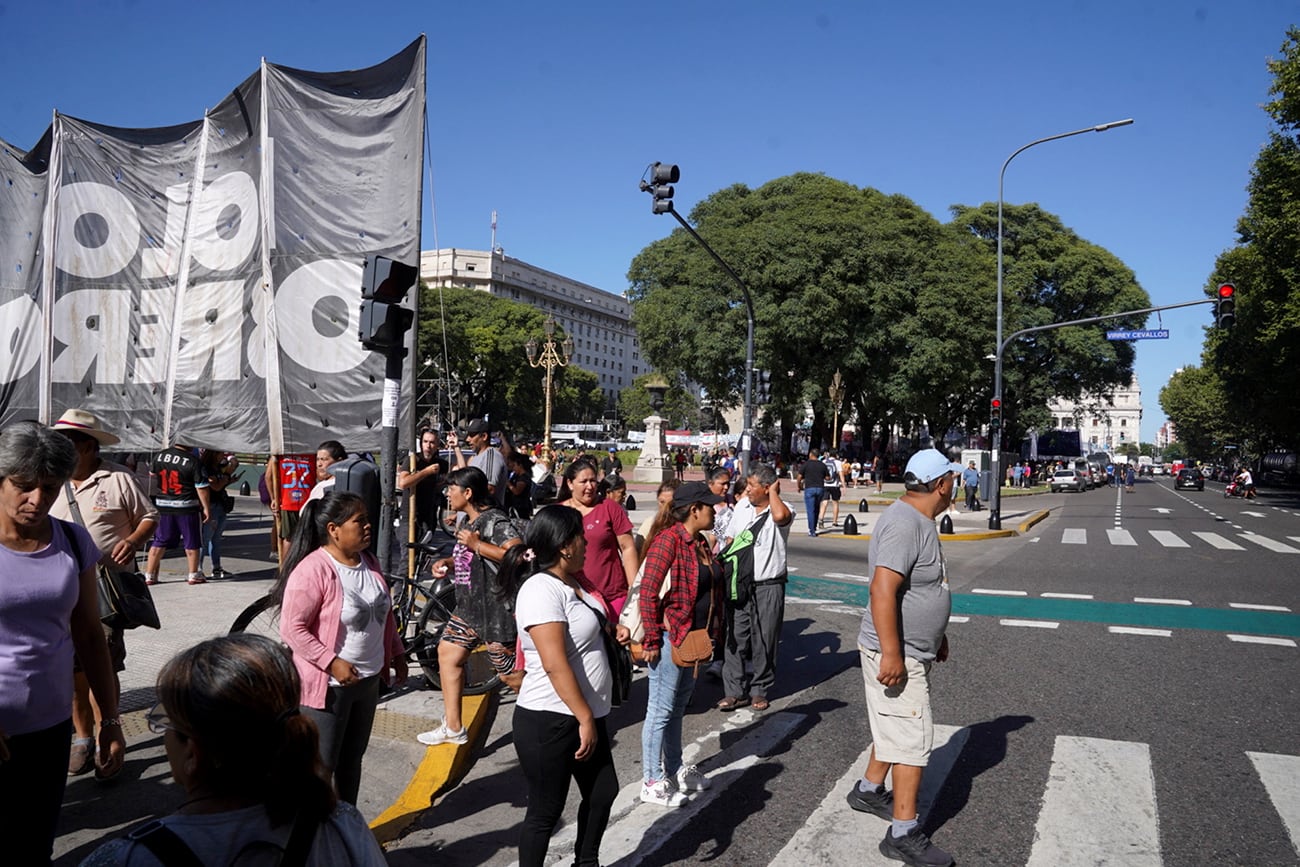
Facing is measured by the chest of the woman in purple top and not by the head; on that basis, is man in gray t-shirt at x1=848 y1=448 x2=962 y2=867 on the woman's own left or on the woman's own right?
on the woman's own left

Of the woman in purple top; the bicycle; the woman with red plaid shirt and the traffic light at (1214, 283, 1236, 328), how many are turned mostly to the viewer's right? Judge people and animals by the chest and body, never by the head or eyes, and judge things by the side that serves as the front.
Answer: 1

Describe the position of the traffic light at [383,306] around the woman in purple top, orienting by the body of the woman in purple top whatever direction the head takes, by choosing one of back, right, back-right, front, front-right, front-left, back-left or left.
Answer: back-left

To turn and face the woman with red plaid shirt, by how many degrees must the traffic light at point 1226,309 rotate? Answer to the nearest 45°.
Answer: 0° — it already faces them

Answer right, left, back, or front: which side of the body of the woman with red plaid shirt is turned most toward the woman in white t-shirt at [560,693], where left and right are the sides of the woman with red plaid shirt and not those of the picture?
right

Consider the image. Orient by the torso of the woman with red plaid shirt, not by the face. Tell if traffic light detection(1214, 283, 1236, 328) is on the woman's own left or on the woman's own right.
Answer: on the woman's own left

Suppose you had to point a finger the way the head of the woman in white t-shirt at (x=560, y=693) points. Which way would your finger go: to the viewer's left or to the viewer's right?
to the viewer's right

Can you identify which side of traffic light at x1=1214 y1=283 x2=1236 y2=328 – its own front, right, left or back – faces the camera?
front

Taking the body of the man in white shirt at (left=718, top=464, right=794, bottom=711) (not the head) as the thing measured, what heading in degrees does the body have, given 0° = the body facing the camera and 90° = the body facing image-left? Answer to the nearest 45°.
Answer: approximately 45°

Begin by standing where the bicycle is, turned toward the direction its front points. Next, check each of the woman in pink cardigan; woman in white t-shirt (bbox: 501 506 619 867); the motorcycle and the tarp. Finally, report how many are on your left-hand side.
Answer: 2

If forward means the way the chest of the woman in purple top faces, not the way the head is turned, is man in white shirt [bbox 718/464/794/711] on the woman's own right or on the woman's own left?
on the woman's own left
